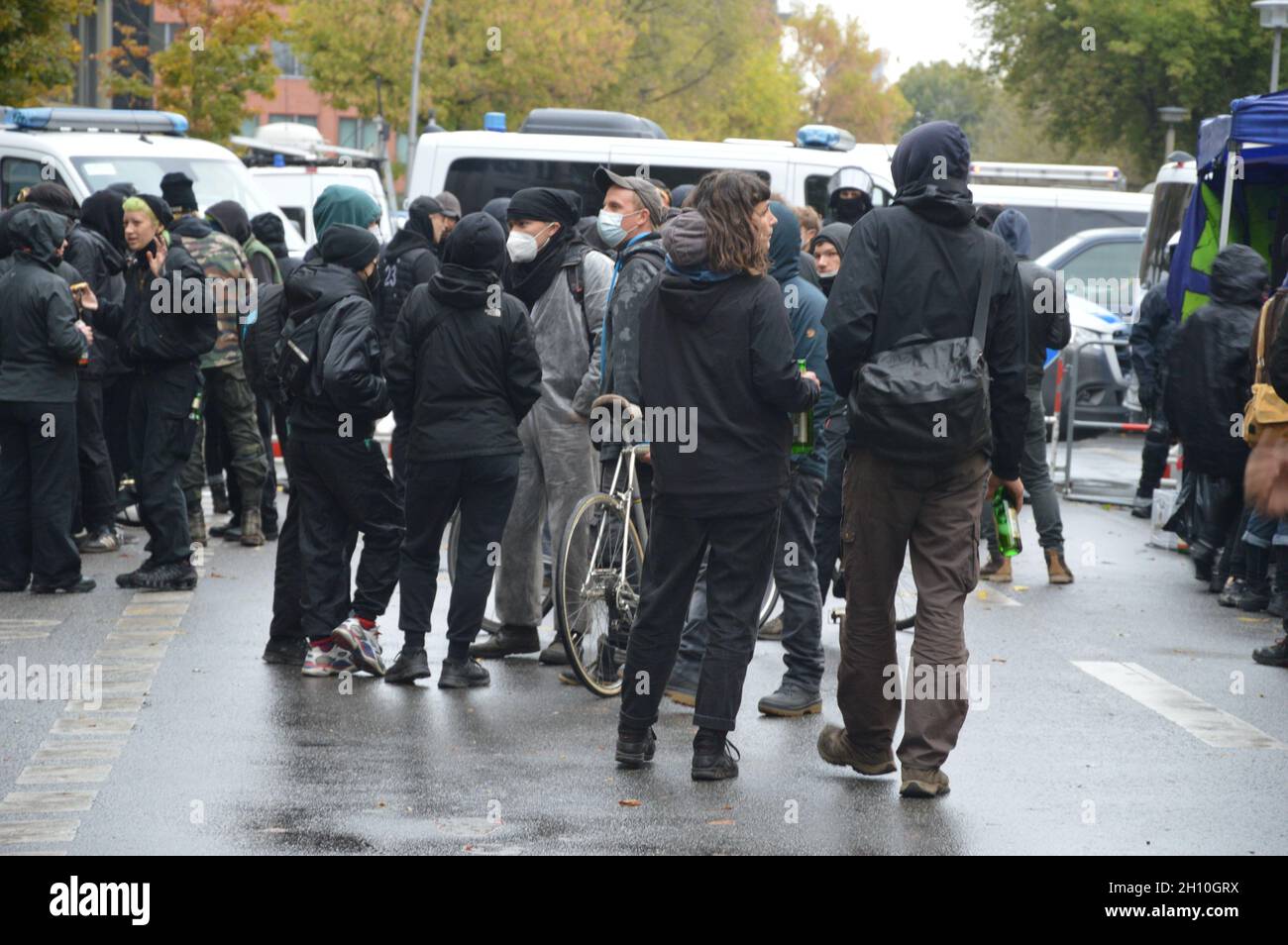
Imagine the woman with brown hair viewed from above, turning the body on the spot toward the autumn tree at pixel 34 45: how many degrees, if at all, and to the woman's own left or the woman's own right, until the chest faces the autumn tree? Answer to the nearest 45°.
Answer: approximately 90° to the woman's own left

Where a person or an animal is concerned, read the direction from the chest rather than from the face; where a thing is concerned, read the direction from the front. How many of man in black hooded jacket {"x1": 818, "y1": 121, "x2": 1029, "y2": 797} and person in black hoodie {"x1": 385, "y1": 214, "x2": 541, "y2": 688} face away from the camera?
2

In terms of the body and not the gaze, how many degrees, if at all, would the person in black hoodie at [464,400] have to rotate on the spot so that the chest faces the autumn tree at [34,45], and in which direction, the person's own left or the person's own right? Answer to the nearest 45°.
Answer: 0° — they already face it

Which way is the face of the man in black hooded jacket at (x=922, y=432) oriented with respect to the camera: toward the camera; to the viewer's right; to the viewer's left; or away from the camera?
away from the camera

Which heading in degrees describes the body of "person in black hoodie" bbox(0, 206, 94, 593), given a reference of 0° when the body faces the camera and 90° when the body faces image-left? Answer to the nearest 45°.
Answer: approximately 225°

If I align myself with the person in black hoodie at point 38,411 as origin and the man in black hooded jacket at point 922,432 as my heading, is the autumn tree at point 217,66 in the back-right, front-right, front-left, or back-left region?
back-left

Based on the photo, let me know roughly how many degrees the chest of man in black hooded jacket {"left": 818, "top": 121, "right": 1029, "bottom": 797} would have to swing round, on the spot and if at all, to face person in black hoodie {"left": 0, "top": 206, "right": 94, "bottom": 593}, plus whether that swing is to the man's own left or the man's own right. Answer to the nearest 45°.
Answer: approximately 45° to the man's own left

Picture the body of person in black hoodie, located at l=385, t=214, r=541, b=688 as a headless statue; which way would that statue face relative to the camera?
away from the camera

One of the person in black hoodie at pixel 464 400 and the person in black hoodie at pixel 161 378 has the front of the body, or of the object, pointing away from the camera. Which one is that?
the person in black hoodie at pixel 464 400

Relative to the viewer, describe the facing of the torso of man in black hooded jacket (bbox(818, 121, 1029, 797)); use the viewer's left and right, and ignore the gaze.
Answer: facing away from the viewer
